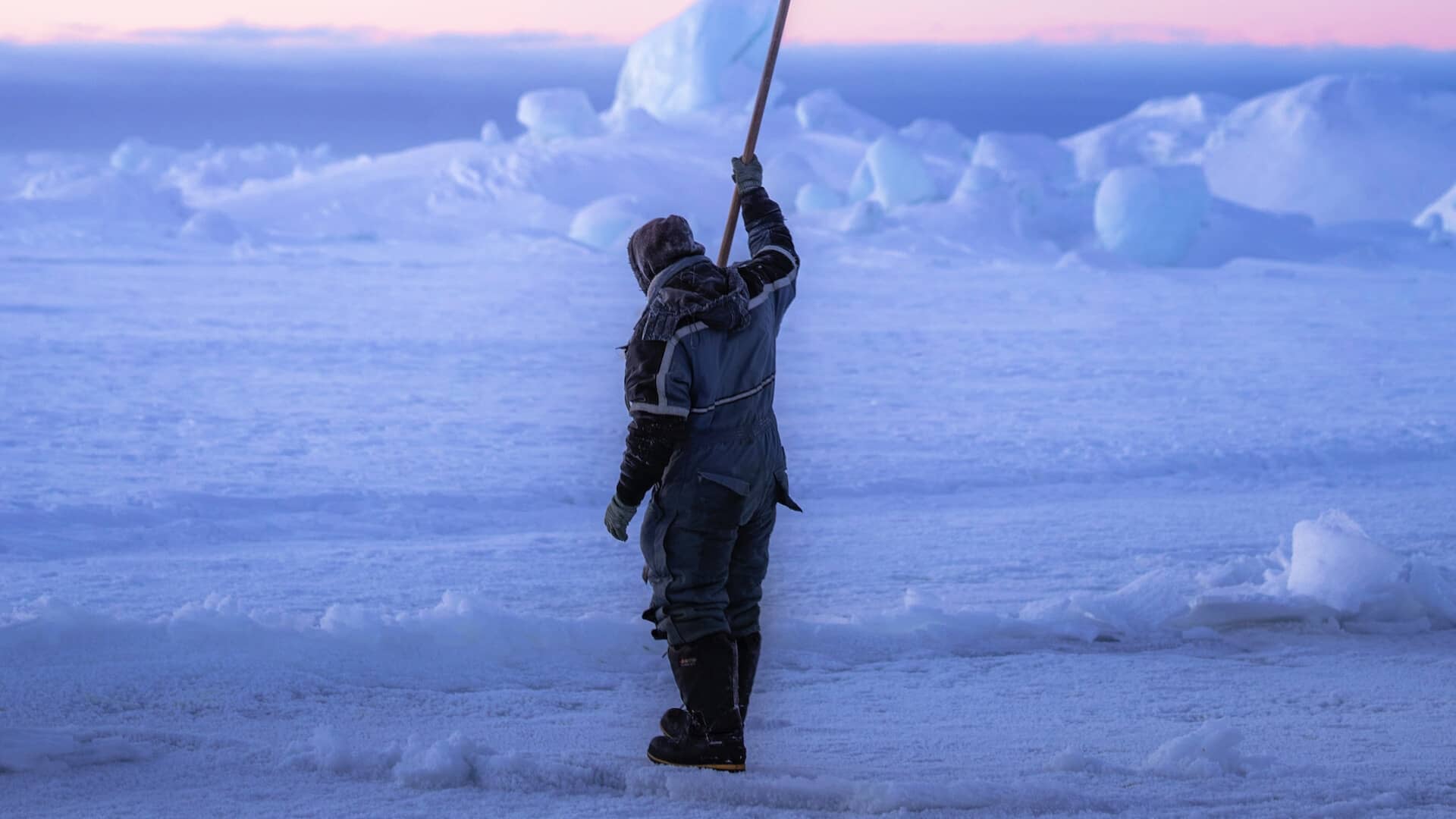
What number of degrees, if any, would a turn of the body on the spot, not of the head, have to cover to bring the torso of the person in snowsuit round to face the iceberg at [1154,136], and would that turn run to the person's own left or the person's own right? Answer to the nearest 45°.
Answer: approximately 45° to the person's own right

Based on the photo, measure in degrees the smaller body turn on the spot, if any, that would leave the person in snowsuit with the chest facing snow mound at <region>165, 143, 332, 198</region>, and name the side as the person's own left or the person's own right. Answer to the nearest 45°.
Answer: approximately 45° to the person's own right

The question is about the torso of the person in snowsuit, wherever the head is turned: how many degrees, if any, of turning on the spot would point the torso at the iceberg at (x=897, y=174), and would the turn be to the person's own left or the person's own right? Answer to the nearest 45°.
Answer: approximately 45° to the person's own right

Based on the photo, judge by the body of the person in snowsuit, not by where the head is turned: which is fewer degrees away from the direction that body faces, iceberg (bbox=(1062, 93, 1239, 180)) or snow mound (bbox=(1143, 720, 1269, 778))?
the iceberg

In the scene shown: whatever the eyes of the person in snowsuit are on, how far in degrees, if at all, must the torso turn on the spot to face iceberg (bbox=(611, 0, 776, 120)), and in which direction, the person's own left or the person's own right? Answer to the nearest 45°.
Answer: approximately 45° to the person's own right

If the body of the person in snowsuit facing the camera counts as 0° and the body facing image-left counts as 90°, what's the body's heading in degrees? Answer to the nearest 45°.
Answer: approximately 135°

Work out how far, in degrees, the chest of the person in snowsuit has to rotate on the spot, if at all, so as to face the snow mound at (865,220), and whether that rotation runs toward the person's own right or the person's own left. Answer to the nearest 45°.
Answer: approximately 45° to the person's own right

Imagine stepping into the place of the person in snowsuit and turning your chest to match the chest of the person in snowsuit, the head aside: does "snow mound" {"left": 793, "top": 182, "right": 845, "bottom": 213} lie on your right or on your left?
on your right

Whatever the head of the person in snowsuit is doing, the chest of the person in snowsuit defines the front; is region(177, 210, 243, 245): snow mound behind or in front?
in front

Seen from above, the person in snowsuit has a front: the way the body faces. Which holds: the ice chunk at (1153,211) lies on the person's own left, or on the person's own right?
on the person's own right
